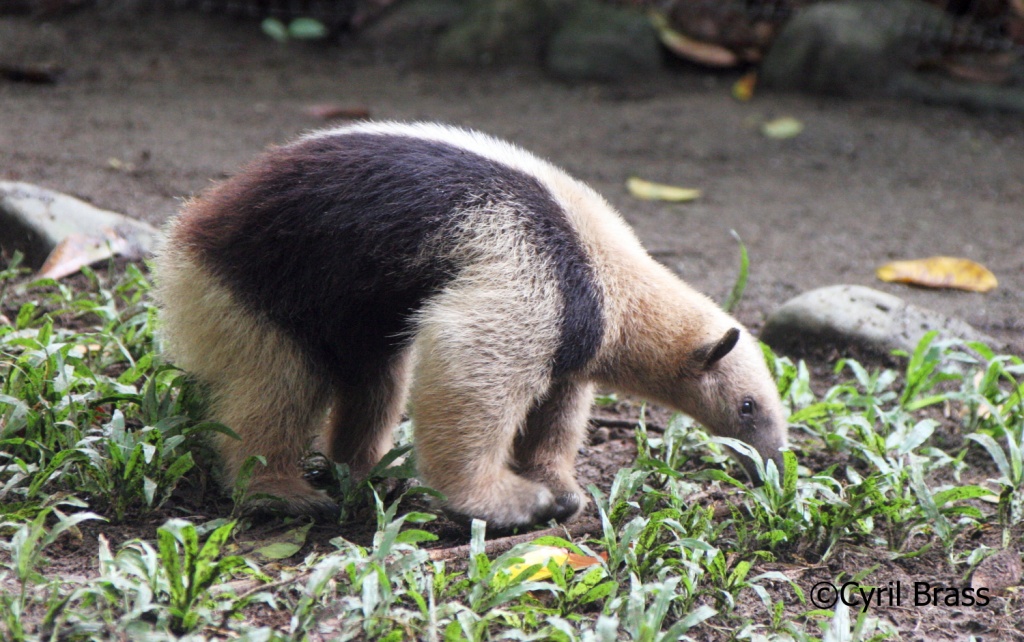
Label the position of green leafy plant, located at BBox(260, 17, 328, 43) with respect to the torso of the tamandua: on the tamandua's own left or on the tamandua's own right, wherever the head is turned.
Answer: on the tamandua's own left

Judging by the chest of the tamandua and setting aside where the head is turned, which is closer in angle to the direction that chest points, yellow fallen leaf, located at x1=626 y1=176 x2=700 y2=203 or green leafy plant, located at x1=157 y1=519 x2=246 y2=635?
the yellow fallen leaf

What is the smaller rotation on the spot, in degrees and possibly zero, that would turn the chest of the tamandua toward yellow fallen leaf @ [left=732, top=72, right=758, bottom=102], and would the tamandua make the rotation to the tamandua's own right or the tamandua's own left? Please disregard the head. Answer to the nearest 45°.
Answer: approximately 90° to the tamandua's own left

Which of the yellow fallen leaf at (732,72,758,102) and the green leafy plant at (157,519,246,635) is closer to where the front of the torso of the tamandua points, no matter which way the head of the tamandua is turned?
the yellow fallen leaf

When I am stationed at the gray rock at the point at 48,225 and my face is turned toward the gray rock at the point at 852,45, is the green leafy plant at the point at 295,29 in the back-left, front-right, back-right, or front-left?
front-left

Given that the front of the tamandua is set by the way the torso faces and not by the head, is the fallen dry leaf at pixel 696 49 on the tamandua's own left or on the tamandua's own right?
on the tamandua's own left

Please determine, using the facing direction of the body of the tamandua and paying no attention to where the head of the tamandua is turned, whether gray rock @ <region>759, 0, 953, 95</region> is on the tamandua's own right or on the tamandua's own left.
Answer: on the tamandua's own left

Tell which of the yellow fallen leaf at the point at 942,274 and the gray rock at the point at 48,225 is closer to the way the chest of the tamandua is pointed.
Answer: the yellow fallen leaf

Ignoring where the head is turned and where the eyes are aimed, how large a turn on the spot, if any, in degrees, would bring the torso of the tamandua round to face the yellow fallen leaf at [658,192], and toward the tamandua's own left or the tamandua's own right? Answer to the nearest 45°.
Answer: approximately 90° to the tamandua's own left

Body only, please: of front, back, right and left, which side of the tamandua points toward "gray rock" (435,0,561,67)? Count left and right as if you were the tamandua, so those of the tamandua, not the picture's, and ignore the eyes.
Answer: left

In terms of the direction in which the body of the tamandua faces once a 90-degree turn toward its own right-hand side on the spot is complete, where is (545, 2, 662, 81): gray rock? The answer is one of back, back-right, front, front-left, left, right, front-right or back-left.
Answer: back

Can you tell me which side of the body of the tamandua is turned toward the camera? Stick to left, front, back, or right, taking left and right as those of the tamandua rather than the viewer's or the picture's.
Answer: right
